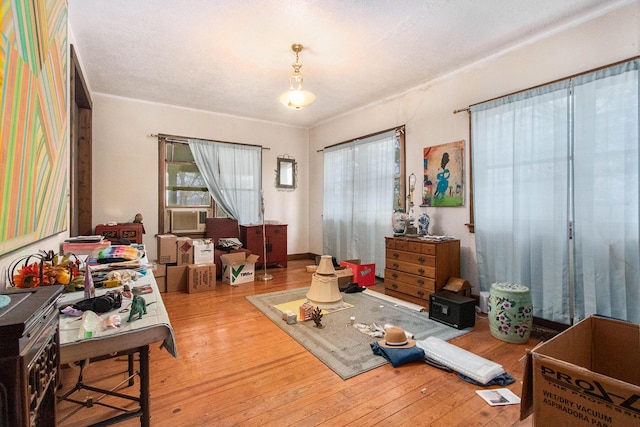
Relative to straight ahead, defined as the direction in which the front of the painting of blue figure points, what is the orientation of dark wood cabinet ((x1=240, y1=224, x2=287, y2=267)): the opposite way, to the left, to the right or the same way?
to the left

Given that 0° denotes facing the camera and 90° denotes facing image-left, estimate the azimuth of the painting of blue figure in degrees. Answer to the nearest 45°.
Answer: approximately 45°

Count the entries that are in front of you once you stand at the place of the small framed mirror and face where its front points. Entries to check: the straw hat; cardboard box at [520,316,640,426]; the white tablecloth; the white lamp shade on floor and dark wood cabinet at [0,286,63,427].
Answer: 5

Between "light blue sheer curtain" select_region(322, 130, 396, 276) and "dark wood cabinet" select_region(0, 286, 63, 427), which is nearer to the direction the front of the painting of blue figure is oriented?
the dark wood cabinet

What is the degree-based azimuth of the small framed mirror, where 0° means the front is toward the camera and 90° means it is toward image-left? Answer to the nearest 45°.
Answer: approximately 0°

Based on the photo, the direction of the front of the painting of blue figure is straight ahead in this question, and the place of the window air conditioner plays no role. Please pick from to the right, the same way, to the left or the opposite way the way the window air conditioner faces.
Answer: to the left

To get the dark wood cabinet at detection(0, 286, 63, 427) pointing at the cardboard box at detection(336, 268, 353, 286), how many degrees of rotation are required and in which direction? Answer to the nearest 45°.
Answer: approximately 45° to its left

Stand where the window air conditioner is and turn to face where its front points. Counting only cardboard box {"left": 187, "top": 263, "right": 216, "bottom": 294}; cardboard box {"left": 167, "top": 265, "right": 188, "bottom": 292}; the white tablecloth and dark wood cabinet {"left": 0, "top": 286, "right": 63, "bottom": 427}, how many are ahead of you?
4

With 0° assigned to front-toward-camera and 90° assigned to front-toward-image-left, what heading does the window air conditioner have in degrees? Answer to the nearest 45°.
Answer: approximately 0°

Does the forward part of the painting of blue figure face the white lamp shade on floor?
yes
